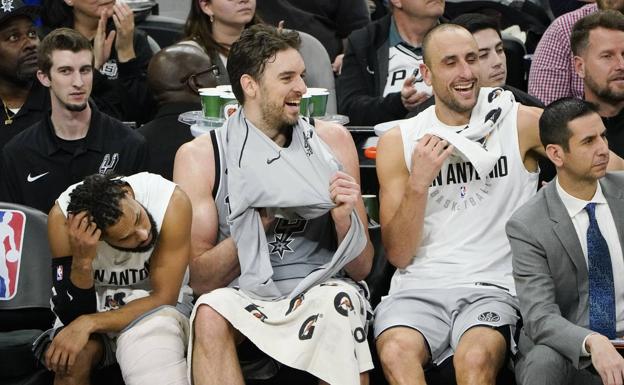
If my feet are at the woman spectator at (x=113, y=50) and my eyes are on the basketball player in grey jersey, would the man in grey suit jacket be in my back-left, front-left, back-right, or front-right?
front-left

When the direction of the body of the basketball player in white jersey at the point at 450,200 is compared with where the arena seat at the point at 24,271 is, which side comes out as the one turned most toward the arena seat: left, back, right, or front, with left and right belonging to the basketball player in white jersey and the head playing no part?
right

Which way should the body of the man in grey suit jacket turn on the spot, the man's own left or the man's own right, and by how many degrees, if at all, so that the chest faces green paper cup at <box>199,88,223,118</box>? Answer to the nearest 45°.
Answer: approximately 135° to the man's own right

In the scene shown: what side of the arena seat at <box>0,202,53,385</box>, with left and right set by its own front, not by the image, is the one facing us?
front

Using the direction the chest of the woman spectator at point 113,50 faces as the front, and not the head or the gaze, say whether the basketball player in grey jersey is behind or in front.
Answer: in front

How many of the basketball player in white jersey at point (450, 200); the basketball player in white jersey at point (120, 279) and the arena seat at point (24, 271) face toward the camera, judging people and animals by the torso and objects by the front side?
3

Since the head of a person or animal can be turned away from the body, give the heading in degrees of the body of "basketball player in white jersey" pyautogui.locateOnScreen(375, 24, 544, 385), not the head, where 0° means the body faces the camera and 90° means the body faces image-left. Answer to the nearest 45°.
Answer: approximately 0°
